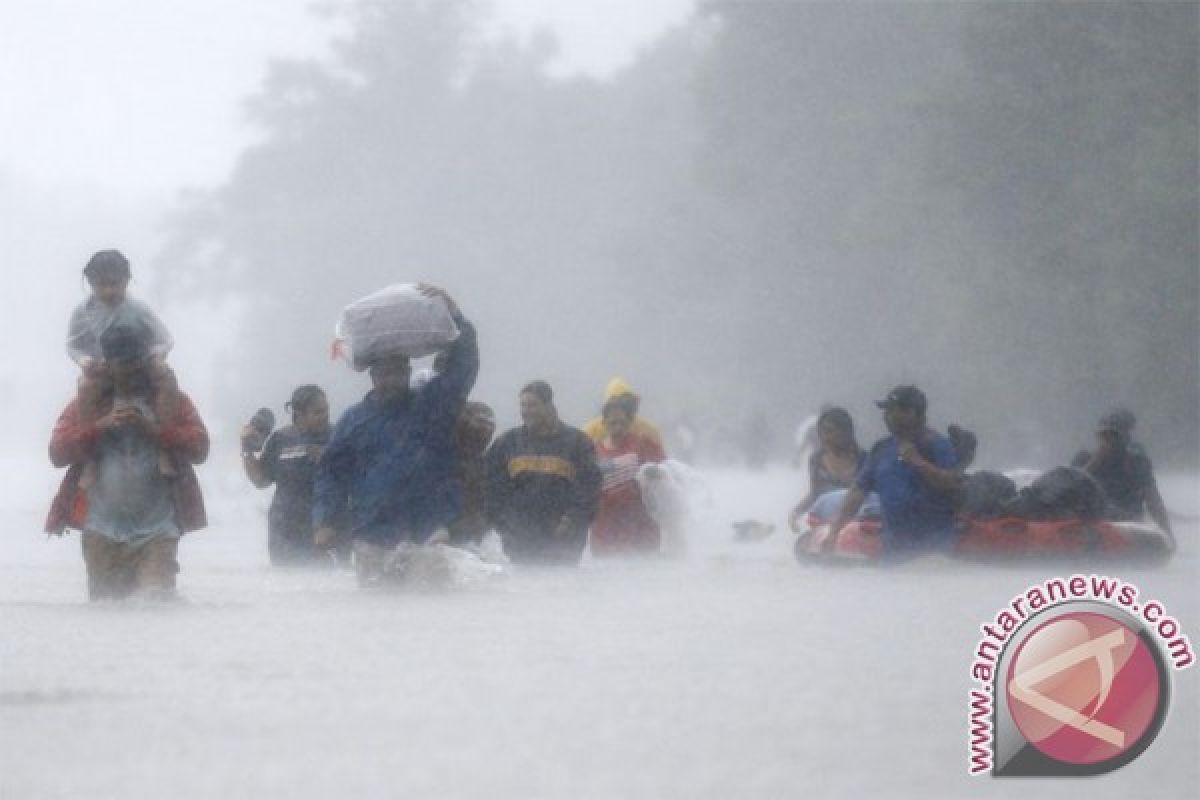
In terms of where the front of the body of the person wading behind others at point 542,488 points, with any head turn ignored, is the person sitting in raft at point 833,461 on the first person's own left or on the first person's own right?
on the first person's own left

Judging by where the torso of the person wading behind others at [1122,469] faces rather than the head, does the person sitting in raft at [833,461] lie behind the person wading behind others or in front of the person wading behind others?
in front

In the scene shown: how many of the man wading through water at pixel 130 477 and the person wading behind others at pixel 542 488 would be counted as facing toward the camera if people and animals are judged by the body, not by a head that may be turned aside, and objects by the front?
2

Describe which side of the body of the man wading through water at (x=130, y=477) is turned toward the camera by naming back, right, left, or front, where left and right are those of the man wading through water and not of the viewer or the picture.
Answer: front

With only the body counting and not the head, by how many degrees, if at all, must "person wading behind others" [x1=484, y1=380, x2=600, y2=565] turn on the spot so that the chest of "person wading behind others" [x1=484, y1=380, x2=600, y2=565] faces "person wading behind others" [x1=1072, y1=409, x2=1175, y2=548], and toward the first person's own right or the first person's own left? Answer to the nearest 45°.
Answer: approximately 90° to the first person's own left

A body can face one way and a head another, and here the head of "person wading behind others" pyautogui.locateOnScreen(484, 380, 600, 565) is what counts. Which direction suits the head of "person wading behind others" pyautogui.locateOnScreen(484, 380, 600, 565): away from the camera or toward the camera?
toward the camera

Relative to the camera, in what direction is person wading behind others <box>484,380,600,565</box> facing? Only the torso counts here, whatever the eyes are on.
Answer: toward the camera

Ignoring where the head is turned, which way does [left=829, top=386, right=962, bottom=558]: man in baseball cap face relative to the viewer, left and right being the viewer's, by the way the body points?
facing the viewer and to the left of the viewer

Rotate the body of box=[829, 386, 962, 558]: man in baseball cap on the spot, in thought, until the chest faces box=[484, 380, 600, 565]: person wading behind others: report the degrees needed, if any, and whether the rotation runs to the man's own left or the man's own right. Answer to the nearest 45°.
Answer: approximately 45° to the man's own right
